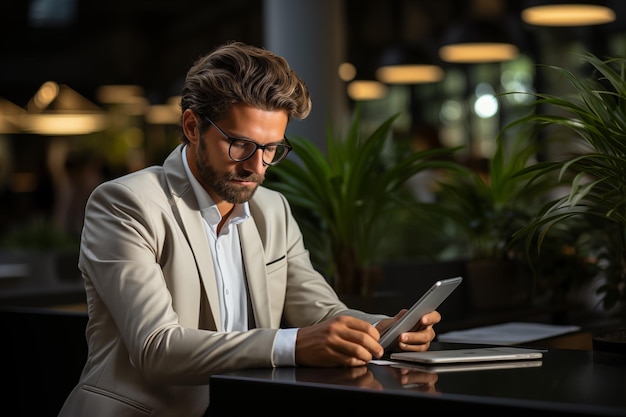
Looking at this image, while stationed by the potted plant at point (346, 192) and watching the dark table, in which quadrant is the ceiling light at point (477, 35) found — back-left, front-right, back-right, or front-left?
back-left

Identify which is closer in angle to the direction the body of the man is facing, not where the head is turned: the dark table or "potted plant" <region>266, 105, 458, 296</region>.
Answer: the dark table

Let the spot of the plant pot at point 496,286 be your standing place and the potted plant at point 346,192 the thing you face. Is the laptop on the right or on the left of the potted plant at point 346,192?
left

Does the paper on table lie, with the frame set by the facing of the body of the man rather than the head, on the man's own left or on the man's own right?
on the man's own left

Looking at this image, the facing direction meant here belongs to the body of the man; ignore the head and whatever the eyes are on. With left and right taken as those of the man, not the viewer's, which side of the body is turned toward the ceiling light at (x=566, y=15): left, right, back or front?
left

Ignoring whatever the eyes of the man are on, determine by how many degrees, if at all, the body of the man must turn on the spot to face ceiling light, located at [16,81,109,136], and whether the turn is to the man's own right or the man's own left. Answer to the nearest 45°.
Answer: approximately 135° to the man's own left

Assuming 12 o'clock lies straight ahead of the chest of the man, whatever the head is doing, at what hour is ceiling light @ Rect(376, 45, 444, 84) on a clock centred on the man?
The ceiling light is roughly at 8 o'clock from the man.

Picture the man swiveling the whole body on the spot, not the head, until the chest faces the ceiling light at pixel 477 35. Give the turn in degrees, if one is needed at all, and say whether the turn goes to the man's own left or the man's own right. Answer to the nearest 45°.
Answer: approximately 135° to the man's own left

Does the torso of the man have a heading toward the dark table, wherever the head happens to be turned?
yes

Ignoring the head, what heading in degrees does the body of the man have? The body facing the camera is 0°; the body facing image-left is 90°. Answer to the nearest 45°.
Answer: approximately 315°

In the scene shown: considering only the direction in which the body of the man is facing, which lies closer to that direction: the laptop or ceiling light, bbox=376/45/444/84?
the laptop
